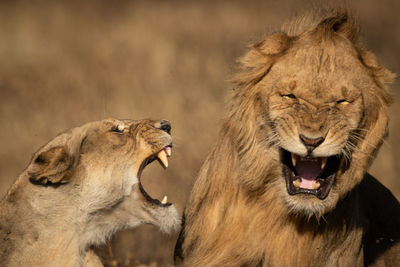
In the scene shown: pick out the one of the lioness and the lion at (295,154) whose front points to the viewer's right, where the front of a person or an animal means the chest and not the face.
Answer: the lioness

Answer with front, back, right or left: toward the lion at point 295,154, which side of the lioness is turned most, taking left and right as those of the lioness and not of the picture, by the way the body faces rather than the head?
front

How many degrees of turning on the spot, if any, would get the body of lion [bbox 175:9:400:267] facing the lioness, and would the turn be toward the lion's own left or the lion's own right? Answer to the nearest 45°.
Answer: approximately 90° to the lion's own right

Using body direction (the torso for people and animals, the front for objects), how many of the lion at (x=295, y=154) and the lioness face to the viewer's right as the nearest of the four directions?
1

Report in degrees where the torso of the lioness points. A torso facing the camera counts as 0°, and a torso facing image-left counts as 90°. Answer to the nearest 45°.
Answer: approximately 270°

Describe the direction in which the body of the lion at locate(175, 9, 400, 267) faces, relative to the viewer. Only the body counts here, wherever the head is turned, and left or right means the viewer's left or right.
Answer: facing the viewer
